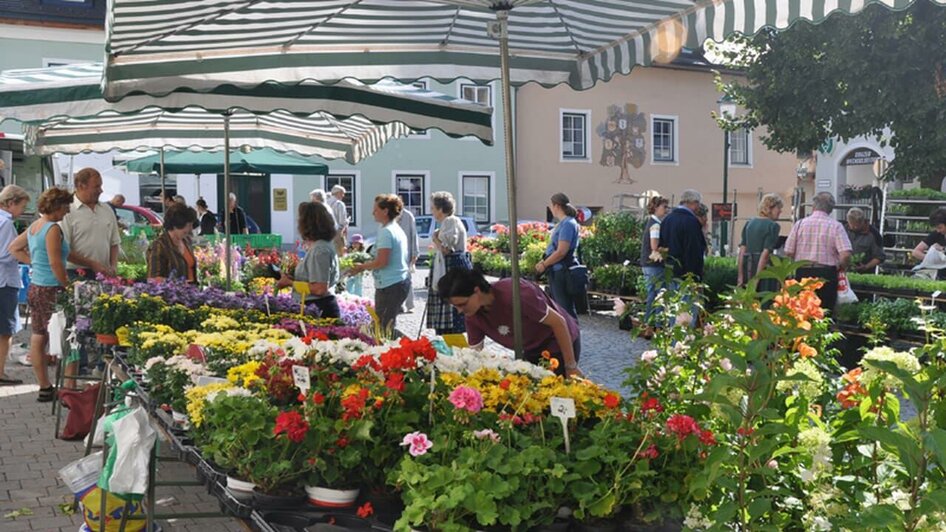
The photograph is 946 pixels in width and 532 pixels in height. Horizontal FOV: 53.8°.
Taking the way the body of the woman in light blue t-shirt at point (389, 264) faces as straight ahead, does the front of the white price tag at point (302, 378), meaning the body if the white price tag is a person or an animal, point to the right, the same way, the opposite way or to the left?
to the left

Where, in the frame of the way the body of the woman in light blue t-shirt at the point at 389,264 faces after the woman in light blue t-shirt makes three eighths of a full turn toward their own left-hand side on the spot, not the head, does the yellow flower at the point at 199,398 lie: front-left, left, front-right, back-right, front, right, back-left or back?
front-right

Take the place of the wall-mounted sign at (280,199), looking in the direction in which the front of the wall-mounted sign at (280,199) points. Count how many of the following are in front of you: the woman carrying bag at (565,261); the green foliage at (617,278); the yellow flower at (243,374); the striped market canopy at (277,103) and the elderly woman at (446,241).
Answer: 5

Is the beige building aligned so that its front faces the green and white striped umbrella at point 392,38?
yes

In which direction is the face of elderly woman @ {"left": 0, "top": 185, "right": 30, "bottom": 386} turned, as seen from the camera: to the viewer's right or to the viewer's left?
to the viewer's right

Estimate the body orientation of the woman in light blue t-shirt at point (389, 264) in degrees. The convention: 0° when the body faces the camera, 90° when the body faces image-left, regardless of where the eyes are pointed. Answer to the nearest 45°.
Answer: approximately 90°

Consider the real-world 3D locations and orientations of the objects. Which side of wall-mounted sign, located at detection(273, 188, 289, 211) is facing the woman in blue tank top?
front

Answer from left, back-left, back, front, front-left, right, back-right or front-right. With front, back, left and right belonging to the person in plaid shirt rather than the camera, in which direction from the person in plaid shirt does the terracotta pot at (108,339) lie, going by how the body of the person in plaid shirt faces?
back-left

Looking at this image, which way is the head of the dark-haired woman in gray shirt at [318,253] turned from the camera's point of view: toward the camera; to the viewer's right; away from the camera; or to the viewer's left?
away from the camera

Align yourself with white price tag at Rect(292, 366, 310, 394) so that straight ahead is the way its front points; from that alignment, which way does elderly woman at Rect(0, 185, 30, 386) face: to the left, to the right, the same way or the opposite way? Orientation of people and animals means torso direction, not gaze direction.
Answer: to the left

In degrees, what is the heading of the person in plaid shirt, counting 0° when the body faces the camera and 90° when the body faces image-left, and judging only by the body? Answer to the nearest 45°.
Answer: approximately 180°

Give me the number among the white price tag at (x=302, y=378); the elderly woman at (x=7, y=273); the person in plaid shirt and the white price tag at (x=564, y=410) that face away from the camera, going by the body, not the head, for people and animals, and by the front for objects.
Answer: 1

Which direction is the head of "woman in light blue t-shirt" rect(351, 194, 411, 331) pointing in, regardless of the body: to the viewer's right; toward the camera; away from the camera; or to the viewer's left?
to the viewer's left

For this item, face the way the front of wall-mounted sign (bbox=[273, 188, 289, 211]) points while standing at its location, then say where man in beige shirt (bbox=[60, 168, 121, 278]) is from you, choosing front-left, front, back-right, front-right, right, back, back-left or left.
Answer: front

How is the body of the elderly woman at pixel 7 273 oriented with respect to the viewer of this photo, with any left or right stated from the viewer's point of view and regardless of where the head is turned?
facing to the right of the viewer

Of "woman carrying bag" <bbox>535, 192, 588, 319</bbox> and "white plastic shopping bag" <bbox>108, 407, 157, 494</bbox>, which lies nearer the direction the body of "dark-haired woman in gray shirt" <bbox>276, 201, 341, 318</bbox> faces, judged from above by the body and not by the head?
the white plastic shopping bag
